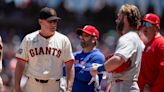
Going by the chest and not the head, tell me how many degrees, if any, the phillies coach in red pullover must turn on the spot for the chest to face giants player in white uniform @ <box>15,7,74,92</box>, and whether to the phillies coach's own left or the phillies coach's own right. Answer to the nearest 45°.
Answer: approximately 45° to the phillies coach's own right

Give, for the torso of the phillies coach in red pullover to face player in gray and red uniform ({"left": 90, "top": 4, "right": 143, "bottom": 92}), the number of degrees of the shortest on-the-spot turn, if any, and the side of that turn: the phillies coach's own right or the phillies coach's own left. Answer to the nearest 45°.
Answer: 0° — they already face them

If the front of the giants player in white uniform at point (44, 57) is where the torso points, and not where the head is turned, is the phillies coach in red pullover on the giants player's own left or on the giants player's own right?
on the giants player's own left

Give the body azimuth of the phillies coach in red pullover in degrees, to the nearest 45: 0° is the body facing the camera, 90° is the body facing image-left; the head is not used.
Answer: approximately 45°

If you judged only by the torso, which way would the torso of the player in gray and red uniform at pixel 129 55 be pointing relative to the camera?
to the viewer's left

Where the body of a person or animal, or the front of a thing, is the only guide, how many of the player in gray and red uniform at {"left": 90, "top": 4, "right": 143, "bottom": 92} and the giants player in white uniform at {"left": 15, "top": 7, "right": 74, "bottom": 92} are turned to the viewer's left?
1

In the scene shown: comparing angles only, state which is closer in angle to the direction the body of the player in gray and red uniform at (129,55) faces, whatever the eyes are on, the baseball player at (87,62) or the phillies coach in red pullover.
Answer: the baseball player
